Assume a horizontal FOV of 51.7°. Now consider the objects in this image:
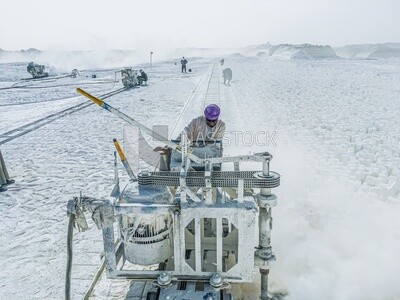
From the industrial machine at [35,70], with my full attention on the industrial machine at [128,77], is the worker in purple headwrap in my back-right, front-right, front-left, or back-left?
front-right

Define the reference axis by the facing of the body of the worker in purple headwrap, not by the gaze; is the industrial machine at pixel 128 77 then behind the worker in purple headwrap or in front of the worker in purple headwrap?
behind

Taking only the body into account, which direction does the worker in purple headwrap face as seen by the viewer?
toward the camera

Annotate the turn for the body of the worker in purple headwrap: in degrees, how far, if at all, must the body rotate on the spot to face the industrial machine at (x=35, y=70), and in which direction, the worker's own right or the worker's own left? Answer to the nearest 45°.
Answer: approximately 135° to the worker's own right
